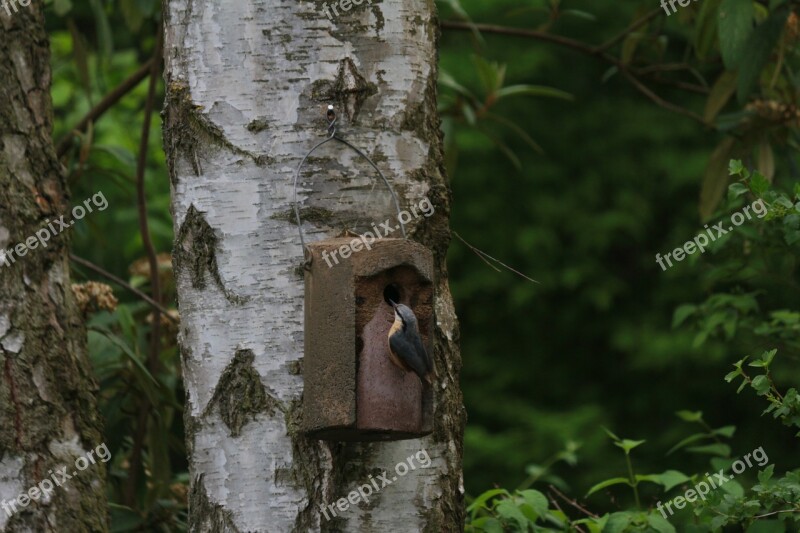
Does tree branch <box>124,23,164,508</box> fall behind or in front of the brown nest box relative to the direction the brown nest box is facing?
behind

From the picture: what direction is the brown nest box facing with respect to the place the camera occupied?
facing the viewer and to the right of the viewer

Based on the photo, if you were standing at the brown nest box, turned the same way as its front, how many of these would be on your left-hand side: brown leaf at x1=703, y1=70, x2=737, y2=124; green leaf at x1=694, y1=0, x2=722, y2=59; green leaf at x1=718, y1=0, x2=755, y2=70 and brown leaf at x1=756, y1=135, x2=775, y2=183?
4

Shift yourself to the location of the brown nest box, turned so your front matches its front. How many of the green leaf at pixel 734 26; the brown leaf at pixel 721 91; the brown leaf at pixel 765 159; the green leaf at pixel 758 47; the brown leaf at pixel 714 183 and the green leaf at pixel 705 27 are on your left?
6

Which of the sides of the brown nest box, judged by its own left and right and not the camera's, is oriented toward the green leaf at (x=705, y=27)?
left

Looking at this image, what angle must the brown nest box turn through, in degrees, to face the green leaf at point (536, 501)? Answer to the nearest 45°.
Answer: approximately 90° to its left

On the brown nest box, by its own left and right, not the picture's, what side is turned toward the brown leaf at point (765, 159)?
left

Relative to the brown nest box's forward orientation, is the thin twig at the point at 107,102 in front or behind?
behind

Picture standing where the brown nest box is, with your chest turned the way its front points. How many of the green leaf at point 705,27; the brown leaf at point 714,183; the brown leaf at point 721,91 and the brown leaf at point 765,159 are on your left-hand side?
4

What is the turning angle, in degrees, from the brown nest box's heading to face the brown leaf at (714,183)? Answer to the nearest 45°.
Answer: approximately 90° to its left
